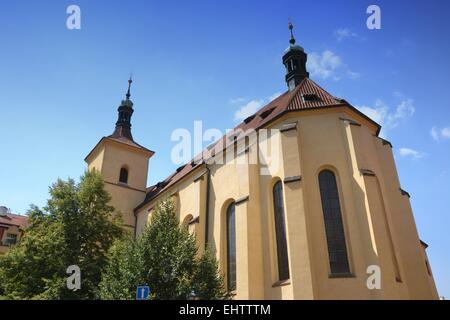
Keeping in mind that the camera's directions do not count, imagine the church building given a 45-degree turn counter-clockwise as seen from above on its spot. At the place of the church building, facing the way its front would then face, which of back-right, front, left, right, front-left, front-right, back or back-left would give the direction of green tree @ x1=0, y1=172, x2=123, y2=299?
front

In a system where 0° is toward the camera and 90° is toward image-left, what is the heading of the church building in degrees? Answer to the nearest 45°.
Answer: approximately 135°

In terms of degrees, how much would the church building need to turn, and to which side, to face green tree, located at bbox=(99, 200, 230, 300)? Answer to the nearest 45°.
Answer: approximately 90° to its left
